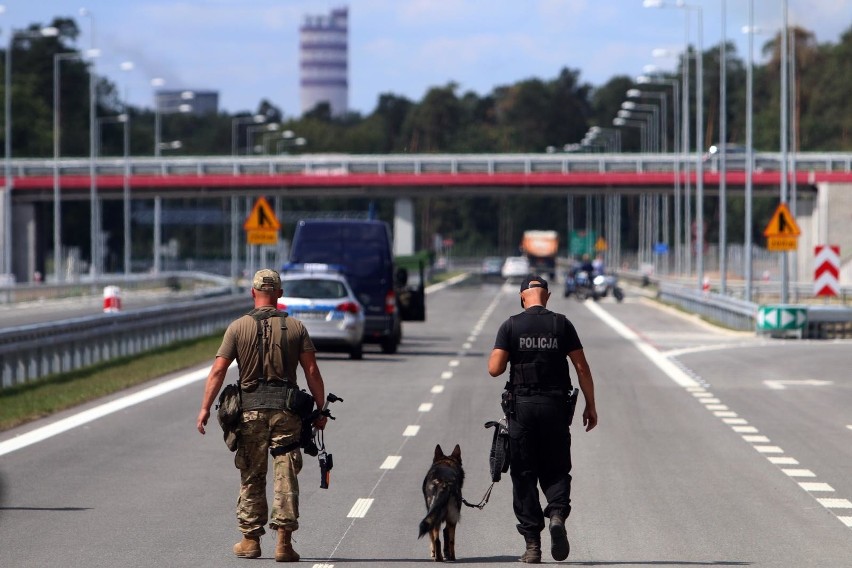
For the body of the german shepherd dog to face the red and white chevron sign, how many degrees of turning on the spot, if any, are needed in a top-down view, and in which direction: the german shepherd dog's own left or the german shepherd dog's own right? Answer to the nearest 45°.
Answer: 0° — it already faces it

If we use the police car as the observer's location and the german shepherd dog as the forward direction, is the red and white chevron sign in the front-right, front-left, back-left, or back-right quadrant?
back-left

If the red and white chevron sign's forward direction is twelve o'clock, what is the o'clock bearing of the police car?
The police car is roughly at 1 o'clock from the red and white chevron sign.

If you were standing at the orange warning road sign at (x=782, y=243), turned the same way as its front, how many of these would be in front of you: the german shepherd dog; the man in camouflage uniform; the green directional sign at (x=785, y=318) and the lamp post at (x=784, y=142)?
3

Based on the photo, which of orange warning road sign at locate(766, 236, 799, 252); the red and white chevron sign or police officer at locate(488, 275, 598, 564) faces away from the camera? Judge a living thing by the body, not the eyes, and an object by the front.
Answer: the police officer

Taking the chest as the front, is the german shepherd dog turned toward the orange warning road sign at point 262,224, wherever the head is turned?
yes

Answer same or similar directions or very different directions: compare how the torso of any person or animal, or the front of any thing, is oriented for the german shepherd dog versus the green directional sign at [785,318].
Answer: very different directions

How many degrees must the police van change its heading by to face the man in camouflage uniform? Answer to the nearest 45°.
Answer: approximately 180°

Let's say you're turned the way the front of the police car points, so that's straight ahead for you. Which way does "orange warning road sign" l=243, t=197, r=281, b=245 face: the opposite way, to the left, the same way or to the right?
the opposite way

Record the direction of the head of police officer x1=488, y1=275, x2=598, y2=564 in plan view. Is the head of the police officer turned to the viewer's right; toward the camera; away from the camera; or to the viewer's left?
away from the camera

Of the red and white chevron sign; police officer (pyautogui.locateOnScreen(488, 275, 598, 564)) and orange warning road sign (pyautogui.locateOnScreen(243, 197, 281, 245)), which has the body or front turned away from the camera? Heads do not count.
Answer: the police officer

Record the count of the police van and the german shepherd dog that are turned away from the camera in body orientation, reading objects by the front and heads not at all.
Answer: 2

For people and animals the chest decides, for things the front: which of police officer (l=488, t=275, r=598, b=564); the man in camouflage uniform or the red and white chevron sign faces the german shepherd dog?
the red and white chevron sign

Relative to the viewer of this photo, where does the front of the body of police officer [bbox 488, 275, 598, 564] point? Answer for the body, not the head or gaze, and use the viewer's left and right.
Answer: facing away from the viewer

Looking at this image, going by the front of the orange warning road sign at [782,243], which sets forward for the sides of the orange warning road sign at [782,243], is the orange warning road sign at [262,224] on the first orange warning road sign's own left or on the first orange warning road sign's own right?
on the first orange warning road sign's own right

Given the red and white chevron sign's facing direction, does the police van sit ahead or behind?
ahead

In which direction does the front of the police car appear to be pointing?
away from the camera
